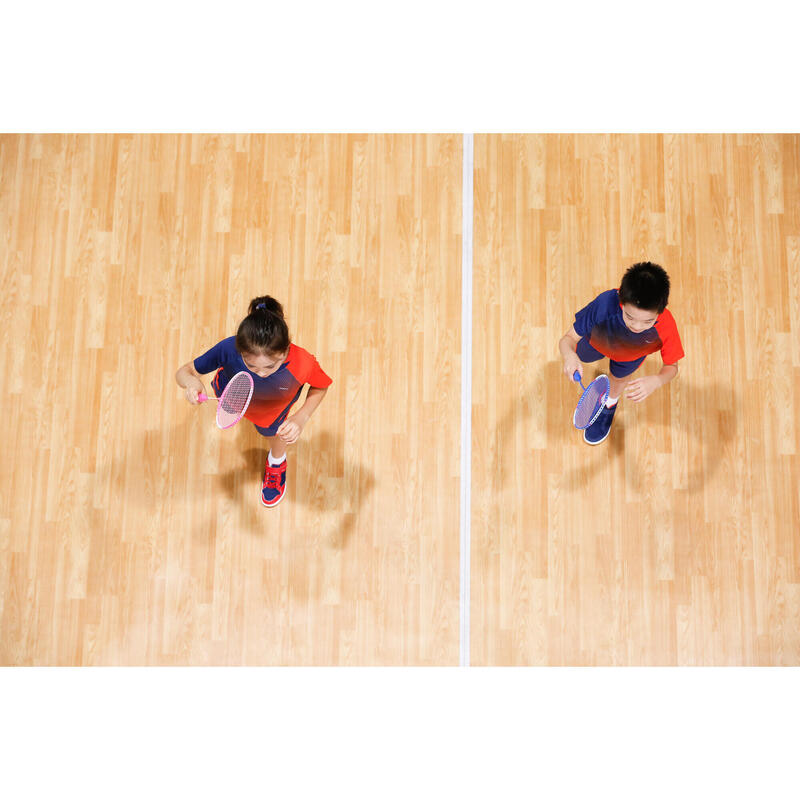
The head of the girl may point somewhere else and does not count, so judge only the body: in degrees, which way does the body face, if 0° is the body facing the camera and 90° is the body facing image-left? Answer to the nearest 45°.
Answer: approximately 0°

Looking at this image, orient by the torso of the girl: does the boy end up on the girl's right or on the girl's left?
on the girl's left
